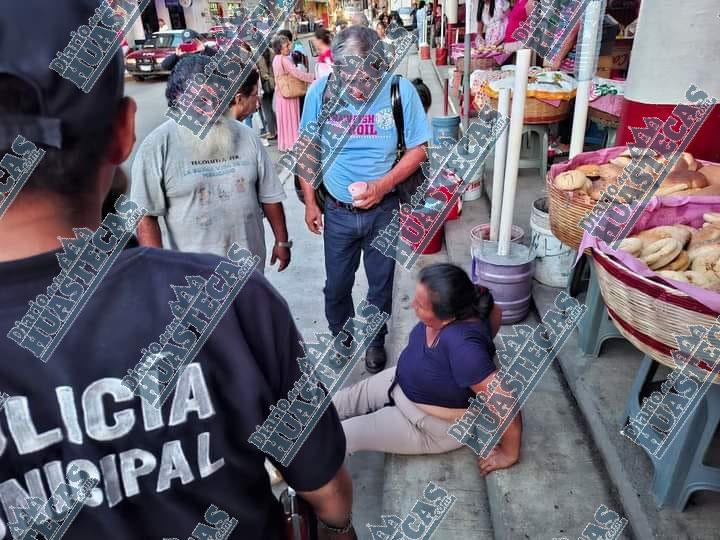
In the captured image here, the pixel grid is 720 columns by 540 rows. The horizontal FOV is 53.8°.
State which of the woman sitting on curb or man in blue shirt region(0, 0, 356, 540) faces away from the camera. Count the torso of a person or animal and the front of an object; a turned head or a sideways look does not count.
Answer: the man in blue shirt

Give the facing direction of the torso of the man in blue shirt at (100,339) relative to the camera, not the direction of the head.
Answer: away from the camera

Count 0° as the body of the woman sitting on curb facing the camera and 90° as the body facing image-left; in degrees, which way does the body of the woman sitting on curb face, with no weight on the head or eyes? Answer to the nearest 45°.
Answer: approximately 45°

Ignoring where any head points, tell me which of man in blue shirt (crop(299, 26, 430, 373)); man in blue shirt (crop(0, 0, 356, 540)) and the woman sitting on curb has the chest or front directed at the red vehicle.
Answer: man in blue shirt (crop(0, 0, 356, 540))
